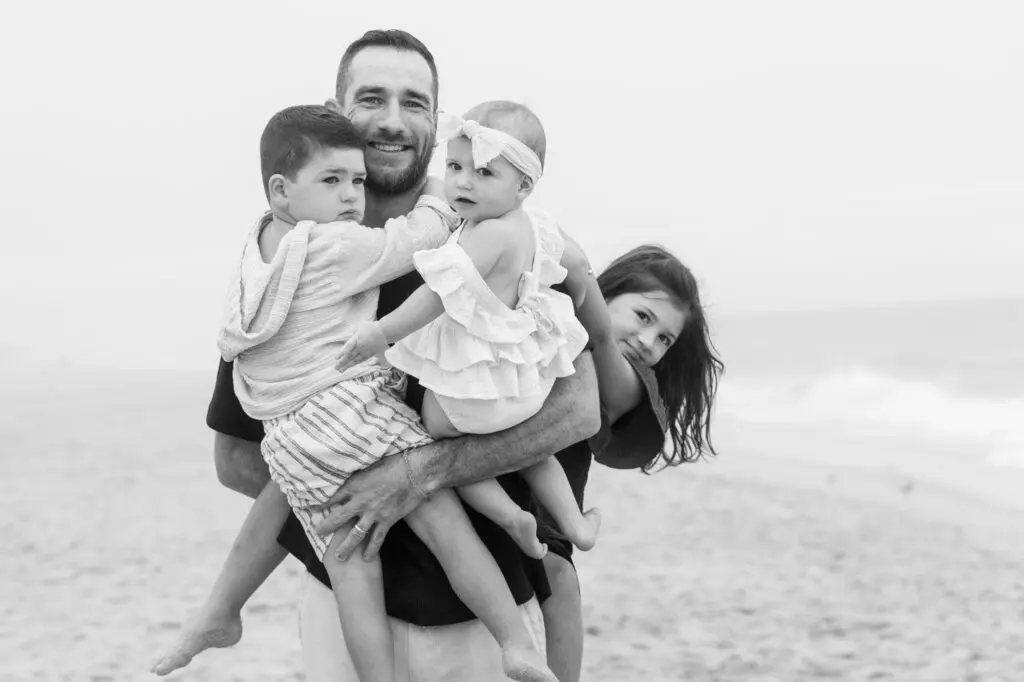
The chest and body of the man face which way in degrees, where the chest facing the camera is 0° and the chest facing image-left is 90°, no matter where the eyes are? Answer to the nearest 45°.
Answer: approximately 0°

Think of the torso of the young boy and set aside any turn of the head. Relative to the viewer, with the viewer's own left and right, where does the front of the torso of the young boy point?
facing to the right of the viewer
